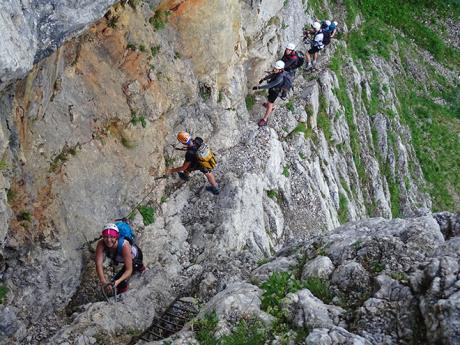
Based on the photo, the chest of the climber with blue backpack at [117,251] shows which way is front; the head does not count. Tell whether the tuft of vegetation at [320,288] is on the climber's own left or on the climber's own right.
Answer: on the climber's own left

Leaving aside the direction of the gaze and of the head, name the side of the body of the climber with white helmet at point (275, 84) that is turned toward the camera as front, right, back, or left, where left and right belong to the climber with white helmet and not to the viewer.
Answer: left

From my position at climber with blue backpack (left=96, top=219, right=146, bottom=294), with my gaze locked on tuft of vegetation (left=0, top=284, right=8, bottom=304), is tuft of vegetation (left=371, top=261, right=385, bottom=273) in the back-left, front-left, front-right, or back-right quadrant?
back-left

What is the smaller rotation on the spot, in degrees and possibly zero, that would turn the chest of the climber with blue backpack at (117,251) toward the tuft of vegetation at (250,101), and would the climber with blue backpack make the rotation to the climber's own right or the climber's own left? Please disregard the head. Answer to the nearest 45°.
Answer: approximately 180°

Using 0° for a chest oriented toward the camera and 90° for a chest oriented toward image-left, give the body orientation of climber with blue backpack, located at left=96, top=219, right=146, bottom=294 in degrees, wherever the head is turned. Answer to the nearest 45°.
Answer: approximately 45°

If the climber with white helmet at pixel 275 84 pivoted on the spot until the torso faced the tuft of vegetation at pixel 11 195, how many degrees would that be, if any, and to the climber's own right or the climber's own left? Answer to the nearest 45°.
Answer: approximately 45° to the climber's own left

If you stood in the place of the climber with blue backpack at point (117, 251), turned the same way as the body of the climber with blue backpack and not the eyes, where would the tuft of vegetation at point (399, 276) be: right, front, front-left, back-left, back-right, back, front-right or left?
left

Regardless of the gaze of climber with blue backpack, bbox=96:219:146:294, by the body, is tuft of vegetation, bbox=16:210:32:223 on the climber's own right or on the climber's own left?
on the climber's own right

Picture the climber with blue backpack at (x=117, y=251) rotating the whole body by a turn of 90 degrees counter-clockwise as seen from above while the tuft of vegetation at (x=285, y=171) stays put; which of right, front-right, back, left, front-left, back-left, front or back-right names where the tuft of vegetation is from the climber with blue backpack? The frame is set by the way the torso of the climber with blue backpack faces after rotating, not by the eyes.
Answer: left

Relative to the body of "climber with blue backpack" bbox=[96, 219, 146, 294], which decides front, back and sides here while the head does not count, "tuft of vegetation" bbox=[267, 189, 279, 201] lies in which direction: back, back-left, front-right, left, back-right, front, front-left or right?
back
